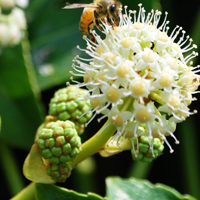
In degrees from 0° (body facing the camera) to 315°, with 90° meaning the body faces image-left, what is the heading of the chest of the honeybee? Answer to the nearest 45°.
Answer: approximately 270°
